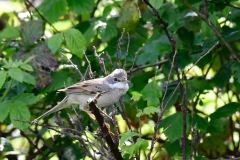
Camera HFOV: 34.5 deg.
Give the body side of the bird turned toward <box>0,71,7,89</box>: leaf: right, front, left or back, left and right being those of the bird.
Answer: back

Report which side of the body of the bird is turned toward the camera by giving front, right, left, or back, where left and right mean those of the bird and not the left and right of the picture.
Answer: right

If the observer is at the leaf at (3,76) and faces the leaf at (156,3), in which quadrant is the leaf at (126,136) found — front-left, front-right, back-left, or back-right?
front-right

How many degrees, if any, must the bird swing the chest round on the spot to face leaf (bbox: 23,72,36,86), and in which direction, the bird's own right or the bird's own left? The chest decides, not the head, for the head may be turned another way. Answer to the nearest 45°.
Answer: approximately 135° to the bird's own left

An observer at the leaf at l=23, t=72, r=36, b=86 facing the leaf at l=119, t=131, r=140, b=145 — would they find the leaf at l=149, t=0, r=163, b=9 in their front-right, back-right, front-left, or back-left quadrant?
front-left
